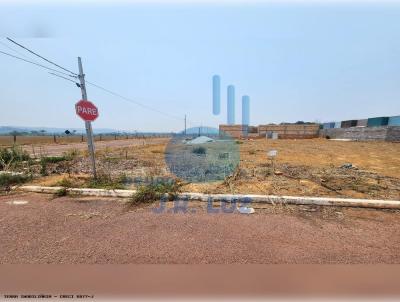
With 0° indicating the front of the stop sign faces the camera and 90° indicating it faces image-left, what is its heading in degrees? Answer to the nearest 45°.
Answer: approximately 0°

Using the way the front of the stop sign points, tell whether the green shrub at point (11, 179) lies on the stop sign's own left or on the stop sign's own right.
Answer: on the stop sign's own right

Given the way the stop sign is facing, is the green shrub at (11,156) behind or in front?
behind

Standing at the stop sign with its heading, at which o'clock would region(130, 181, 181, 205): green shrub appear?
The green shrub is roughly at 11 o'clock from the stop sign.
